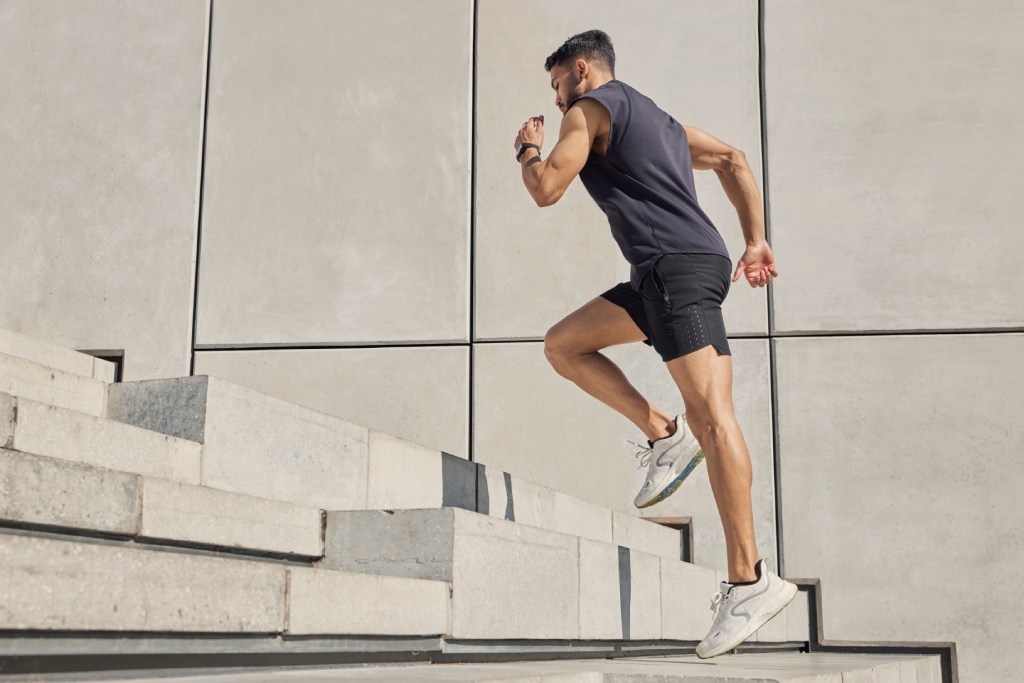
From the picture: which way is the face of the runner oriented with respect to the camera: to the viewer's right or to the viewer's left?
to the viewer's left

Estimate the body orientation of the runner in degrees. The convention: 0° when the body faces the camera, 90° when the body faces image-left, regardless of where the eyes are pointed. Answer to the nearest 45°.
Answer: approximately 90°
